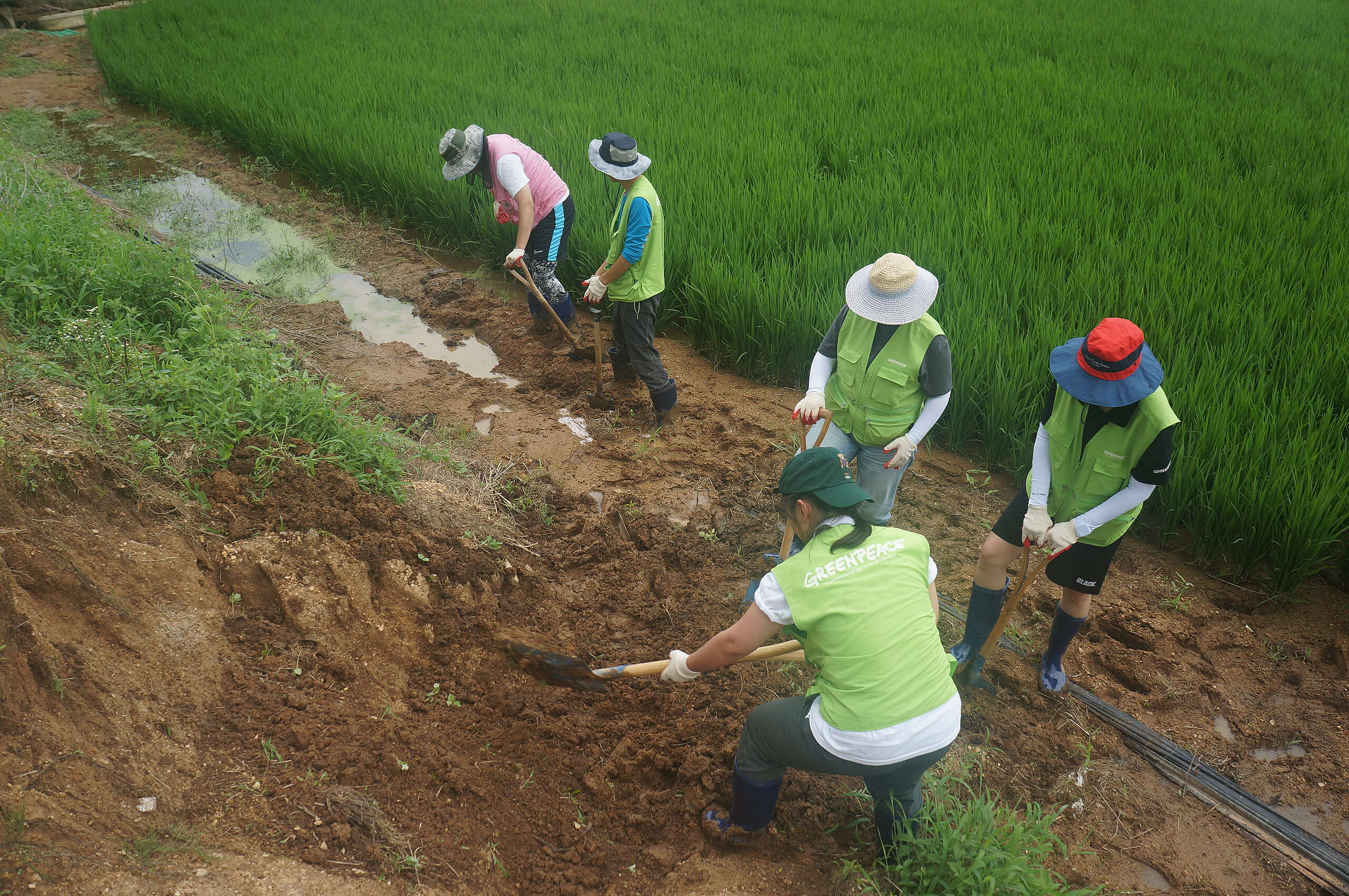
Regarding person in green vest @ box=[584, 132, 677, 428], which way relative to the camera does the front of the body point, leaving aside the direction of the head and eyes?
to the viewer's left

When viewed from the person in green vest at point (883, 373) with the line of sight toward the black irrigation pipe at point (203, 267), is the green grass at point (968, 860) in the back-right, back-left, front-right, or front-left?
back-left

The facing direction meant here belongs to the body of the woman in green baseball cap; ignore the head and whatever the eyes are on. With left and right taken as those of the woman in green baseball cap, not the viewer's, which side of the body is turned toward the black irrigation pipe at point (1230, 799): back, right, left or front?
right

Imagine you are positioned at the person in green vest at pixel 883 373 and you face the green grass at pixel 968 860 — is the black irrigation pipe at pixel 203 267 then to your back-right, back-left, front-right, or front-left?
back-right

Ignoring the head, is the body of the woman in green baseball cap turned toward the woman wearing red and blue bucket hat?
no

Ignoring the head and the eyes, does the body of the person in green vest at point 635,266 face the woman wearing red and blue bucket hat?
no

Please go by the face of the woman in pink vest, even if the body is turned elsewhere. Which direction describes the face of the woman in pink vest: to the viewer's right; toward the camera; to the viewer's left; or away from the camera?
to the viewer's left

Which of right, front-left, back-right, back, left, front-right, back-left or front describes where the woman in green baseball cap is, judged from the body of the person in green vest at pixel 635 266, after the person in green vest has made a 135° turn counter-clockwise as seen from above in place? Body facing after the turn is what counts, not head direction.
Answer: front-right

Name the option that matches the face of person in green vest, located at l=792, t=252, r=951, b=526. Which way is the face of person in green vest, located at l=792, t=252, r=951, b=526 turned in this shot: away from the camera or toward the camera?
toward the camera

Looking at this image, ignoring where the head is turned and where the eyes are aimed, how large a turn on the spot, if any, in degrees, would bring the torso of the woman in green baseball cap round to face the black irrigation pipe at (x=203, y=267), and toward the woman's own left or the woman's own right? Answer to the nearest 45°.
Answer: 0° — they already face it

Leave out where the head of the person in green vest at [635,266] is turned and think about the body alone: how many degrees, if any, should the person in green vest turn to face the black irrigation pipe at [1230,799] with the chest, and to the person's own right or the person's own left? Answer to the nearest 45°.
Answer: approximately 135° to the person's own left

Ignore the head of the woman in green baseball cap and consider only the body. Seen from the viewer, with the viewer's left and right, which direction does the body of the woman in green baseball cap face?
facing away from the viewer and to the left of the viewer
